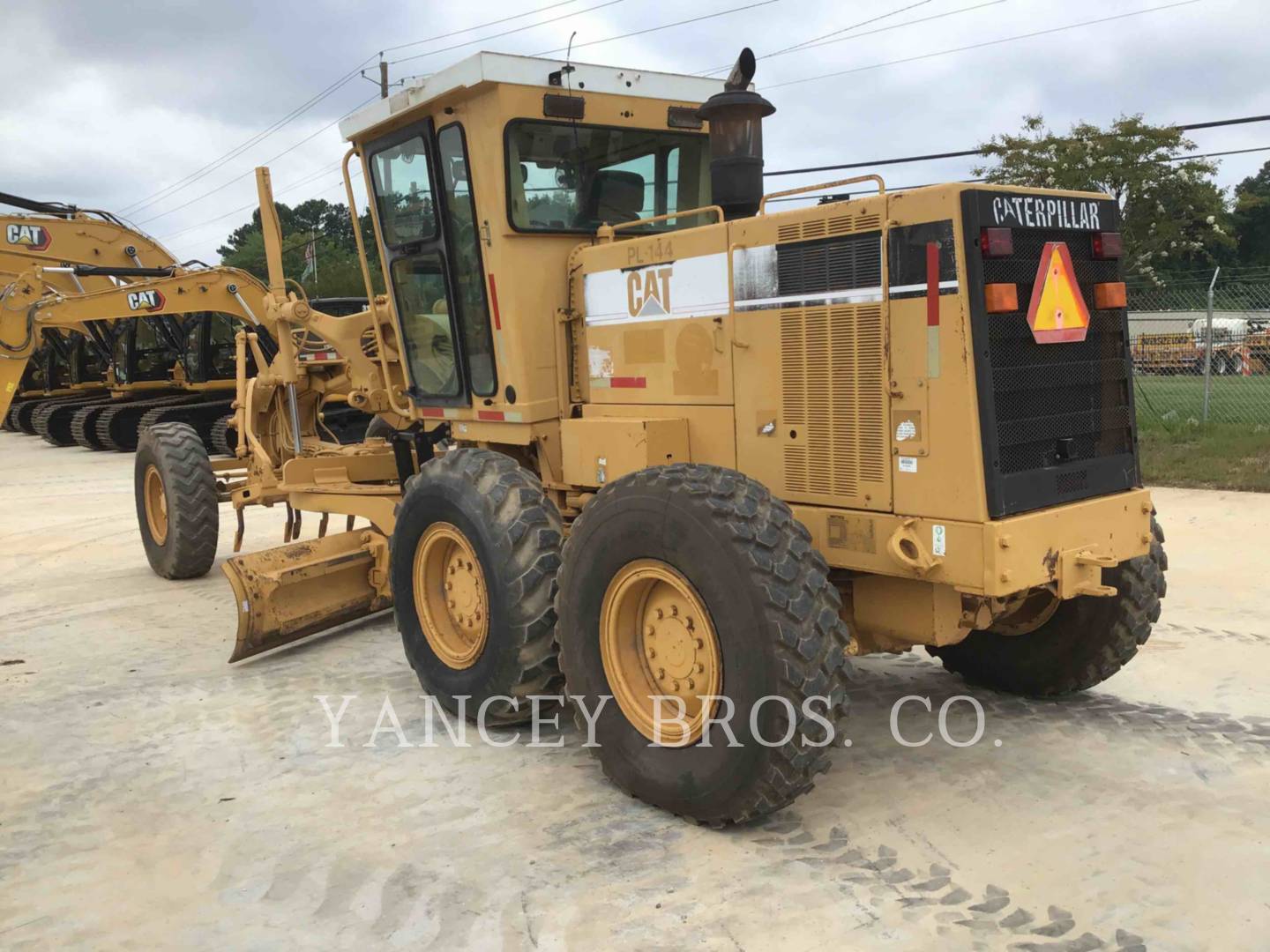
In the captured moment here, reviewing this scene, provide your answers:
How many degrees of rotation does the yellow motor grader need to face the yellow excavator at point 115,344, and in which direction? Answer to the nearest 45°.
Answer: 0° — it already faces it

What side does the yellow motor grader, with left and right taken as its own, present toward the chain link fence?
right

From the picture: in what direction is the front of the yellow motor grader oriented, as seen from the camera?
facing away from the viewer and to the left of the viewer

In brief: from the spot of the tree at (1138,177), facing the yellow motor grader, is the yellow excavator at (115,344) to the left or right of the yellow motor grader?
right

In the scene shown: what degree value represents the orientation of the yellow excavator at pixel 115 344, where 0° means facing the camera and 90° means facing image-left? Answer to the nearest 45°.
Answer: approximately 45°

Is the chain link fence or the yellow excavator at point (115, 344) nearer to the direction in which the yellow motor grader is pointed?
the yellow excavator
